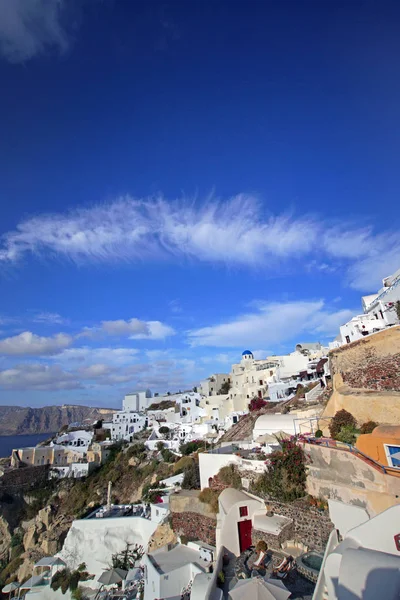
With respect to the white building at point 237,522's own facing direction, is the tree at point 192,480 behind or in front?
behind

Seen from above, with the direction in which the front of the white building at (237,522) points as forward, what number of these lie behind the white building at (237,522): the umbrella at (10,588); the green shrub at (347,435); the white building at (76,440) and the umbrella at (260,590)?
2

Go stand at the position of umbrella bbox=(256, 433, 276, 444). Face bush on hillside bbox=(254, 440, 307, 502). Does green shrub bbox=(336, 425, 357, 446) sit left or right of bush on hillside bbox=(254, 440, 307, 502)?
left

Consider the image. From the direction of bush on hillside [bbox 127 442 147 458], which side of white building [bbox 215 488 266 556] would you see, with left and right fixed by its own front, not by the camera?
back

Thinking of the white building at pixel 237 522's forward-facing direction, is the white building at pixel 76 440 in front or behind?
behind

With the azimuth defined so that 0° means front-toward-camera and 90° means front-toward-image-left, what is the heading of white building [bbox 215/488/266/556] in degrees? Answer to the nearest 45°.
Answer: approximately 315°

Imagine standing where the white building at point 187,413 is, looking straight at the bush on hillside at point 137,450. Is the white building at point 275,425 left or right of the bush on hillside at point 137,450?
left
